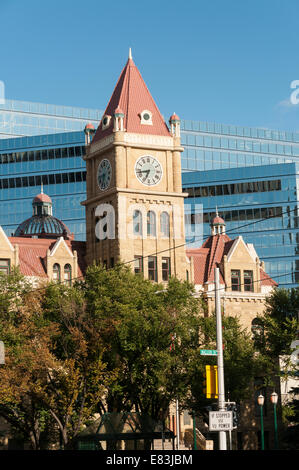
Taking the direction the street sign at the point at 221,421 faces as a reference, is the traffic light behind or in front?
behind

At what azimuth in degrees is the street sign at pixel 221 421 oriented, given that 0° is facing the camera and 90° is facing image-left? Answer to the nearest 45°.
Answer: approximately 0°
